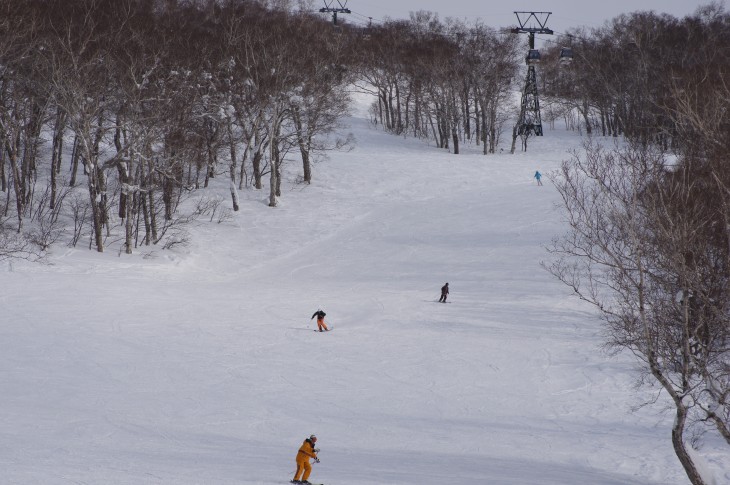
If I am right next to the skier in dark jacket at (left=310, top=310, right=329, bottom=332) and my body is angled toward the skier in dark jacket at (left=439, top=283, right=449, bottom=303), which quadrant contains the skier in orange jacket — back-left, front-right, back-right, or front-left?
back-right

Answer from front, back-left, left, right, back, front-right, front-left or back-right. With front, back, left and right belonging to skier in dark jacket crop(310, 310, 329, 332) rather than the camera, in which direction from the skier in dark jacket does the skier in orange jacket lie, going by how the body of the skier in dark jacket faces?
front-left

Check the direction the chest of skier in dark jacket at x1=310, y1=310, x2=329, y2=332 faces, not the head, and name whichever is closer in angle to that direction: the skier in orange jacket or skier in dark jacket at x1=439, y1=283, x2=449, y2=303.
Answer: the skier in orange jacket

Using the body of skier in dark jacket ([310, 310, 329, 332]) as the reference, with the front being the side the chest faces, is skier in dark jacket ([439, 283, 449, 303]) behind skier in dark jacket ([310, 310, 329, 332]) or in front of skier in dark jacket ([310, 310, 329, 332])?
behind
